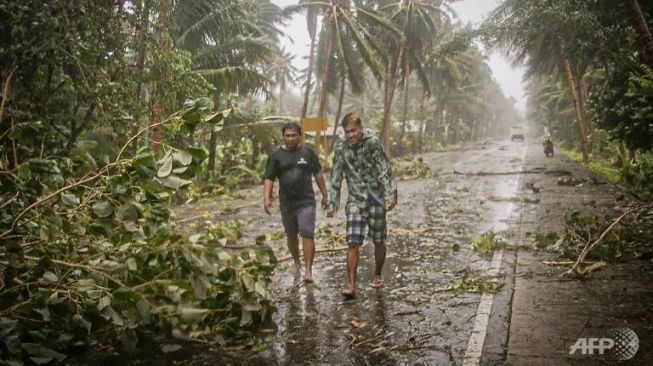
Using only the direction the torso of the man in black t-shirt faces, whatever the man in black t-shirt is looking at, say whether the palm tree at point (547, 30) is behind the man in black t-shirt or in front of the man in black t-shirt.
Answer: behind

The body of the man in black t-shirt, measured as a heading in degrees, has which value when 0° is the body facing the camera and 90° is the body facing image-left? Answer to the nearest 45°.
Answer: approximately 0°

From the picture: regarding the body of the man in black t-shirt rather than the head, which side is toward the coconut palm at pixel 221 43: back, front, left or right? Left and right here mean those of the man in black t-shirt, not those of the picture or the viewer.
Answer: back

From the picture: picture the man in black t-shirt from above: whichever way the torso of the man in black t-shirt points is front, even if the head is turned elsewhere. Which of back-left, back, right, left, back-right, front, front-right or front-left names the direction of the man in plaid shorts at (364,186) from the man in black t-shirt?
front-left

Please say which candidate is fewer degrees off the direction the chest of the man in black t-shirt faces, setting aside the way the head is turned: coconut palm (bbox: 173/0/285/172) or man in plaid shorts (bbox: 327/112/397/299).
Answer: the man in plaid shorts

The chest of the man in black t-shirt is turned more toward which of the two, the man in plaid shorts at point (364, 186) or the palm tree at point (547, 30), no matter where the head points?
the man in plaid shorts

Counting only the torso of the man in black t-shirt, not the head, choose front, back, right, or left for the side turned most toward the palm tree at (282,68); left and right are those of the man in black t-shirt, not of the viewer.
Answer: back

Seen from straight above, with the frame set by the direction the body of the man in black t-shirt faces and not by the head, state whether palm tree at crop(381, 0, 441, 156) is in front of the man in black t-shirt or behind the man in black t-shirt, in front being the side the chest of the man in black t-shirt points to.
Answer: behind

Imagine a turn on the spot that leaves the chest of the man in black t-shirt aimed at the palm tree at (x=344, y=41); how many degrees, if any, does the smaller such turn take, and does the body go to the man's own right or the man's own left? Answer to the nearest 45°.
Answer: approximately 180°
